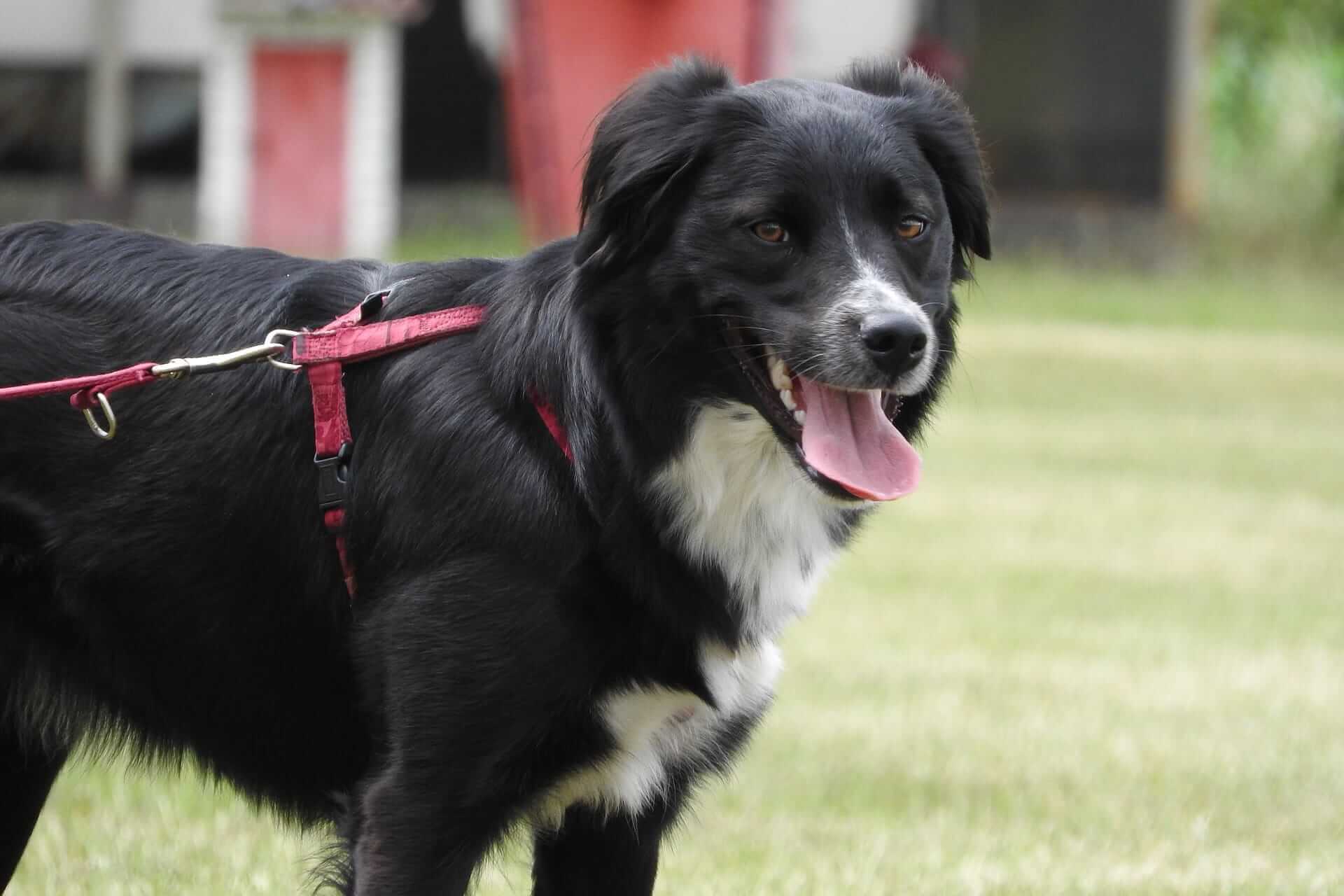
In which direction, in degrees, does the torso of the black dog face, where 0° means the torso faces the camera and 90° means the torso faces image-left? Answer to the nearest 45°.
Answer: approximately 315°

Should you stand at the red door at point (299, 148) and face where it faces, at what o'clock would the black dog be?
The black dog is roughly at 12 o'clock from the red door.

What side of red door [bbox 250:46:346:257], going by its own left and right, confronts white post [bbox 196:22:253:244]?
right

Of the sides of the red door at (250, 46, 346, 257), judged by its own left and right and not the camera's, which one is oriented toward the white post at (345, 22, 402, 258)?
left

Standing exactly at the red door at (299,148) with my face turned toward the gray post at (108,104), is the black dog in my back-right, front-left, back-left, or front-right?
back-left

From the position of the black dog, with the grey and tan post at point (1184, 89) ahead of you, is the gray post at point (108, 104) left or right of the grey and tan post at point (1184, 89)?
left

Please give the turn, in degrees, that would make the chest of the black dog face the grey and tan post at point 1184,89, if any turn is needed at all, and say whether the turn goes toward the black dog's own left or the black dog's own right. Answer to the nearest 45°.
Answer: approximately 90° to the black dog's own left

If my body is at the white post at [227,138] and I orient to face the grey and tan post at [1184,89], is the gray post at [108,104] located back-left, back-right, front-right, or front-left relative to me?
back-left

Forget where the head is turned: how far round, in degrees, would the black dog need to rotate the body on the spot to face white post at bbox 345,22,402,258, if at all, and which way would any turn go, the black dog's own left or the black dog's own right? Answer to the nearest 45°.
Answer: approximately 135° to the black dog's own left

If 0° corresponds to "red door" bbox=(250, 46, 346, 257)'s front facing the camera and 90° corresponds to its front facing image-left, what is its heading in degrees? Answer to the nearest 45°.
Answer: approximately 0°
